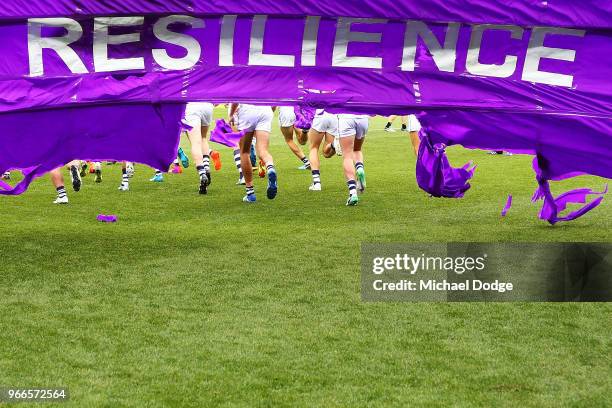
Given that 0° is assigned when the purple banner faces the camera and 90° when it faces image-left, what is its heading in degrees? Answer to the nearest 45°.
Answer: approximately 0°

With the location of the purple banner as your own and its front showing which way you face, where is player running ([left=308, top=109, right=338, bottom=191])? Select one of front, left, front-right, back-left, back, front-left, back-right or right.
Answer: back

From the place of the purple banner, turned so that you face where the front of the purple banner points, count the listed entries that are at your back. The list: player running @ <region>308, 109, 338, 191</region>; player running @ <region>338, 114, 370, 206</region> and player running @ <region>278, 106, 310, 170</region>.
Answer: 3

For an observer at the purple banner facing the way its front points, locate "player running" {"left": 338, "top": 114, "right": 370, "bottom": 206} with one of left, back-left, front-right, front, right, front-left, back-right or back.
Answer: back

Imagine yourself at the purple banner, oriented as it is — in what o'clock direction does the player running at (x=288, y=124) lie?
The player running is roughly at 6 o'clock from the purple banner.

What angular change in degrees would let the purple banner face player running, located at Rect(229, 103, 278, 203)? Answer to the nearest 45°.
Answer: approximately 180°
